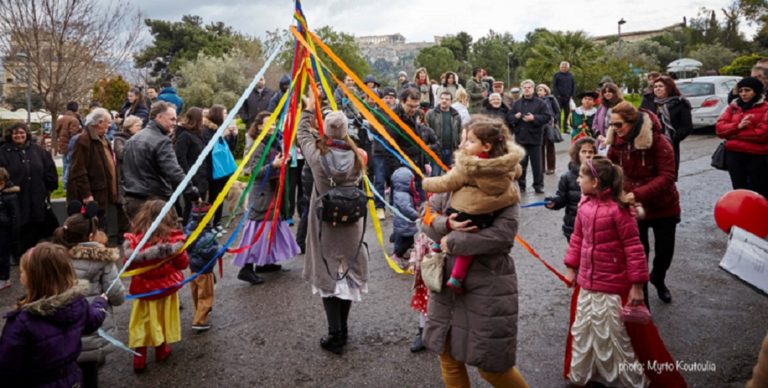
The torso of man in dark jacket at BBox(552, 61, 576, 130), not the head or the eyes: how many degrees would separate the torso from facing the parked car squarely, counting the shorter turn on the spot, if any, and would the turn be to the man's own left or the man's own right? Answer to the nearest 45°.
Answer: approximately 135° to the man's own left

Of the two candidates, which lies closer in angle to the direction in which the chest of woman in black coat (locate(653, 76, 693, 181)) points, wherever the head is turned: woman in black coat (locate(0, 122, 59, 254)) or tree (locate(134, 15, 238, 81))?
the woman in black coat

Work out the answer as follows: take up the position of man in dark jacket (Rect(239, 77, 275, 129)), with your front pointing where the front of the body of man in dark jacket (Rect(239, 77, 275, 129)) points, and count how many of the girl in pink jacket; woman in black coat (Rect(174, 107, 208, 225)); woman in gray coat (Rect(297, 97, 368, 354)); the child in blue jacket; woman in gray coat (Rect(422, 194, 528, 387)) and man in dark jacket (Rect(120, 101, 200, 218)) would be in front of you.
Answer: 6

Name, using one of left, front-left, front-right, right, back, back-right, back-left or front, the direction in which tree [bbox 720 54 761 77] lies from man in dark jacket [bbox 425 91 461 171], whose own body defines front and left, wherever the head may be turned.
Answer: back-left

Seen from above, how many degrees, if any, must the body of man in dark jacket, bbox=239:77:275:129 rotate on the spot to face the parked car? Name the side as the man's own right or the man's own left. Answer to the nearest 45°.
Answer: approximately 90° to the man's own left

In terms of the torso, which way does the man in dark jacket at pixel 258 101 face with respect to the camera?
toward the camera

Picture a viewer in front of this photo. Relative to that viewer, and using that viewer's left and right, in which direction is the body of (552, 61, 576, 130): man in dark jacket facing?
facing the viewer

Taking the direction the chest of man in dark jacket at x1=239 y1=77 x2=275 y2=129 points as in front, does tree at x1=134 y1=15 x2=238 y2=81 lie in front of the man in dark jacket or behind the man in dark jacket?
behind

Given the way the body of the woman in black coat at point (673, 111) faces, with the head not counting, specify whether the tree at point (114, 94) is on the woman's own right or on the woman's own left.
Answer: on the woman's own right

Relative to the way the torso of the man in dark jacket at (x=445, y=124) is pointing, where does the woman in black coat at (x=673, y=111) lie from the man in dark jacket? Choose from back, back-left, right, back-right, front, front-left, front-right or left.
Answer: front-left
